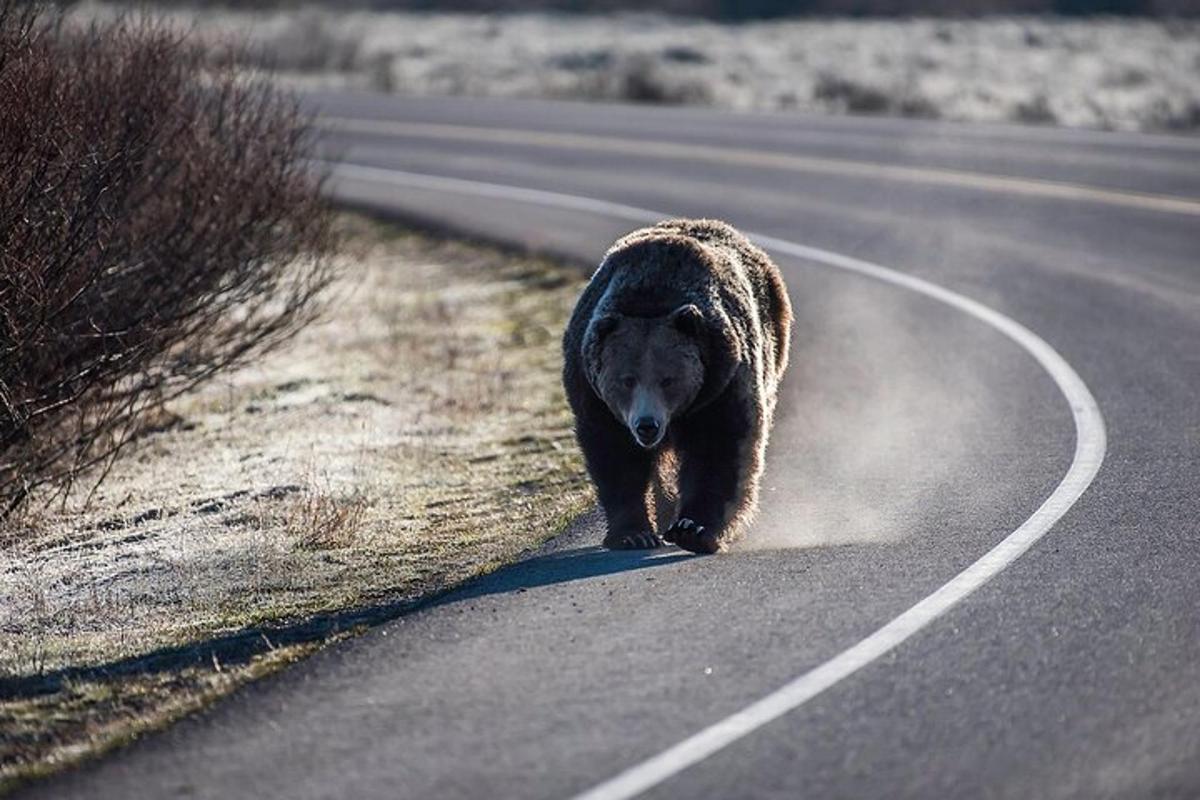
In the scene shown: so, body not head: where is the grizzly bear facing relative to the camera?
toward the camera

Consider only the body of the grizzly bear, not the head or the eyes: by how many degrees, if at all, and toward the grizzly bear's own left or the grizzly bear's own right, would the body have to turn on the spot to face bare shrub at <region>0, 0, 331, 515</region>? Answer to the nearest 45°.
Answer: approximately 135° to the grizzly bear's own right
